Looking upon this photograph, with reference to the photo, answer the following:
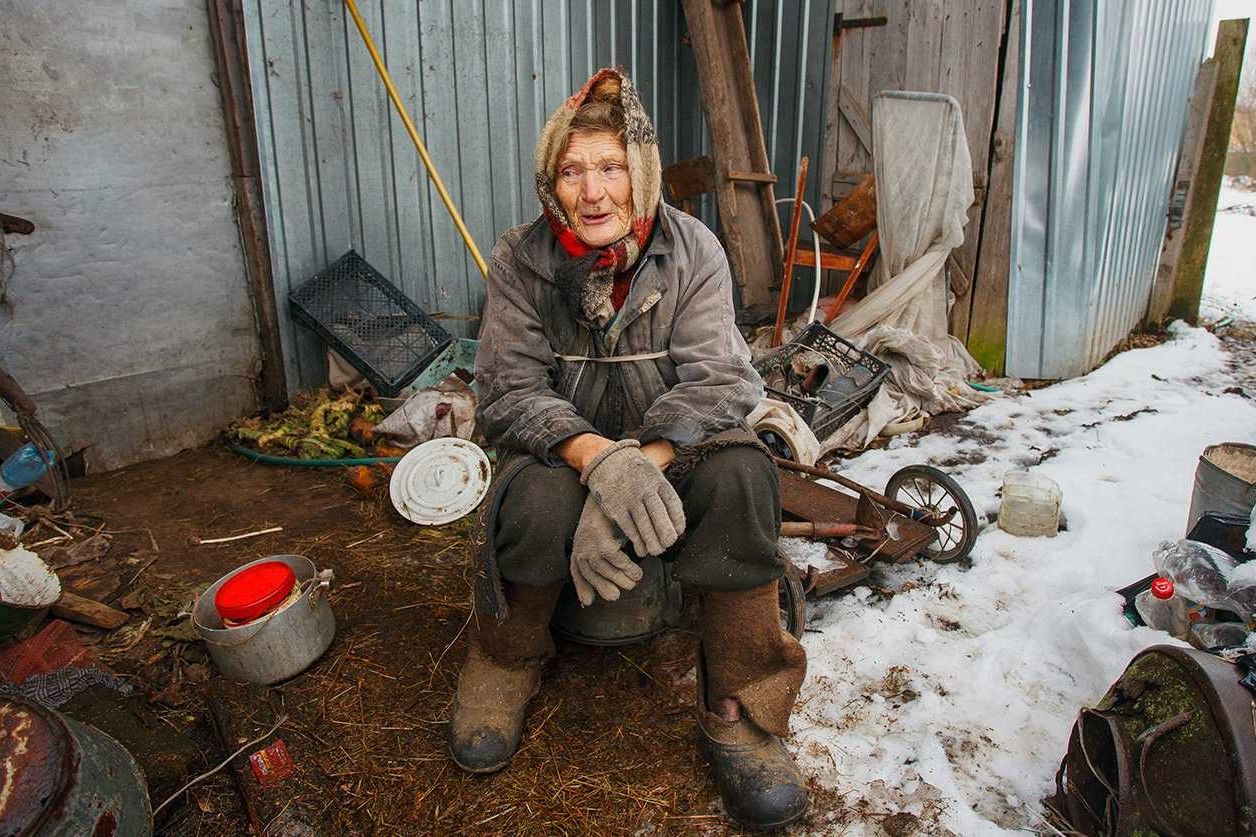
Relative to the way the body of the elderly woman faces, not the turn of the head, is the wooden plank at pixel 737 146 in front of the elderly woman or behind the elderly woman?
behind

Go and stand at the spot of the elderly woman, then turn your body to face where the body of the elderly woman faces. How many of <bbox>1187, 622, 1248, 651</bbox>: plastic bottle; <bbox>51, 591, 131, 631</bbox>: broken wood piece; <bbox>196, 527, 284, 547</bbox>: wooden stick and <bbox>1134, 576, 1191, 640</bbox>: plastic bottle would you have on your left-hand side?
2

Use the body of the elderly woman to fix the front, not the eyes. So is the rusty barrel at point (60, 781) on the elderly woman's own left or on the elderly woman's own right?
on the elderly woman's own right

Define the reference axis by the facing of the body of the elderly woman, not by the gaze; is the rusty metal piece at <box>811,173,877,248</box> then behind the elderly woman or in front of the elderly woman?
behind

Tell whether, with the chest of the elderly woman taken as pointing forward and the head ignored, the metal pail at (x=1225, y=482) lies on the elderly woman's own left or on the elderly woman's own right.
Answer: on the elderly woman's own left

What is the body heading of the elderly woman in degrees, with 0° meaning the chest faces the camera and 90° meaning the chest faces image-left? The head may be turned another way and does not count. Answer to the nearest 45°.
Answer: approximately 0°

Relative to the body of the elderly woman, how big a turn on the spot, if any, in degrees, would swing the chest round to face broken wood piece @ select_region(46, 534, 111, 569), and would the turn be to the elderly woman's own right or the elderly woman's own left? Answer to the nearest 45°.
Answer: approximately 135° to the elderly woman's own right

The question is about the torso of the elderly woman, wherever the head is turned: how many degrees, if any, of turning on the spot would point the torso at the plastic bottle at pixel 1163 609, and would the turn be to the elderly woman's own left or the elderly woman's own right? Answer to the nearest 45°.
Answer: approximately 90° to the elderly woman's own left

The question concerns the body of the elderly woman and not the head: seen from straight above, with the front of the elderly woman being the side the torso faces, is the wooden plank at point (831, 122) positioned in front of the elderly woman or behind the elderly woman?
behind
